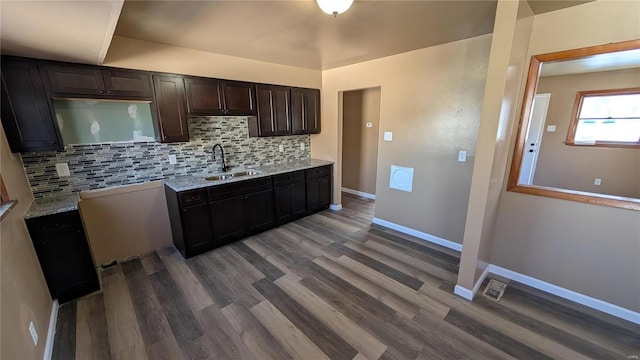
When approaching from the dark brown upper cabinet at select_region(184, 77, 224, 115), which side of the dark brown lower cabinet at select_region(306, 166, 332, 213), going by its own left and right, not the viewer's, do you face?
right

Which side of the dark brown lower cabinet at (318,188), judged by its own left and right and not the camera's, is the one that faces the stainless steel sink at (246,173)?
right

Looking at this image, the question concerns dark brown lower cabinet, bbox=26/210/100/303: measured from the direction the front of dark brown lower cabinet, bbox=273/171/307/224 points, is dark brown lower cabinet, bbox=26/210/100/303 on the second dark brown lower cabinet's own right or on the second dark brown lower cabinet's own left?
on the second dark brown lower cabinet's own right

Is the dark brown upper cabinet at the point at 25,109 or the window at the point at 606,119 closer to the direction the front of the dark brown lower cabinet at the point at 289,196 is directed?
the window
